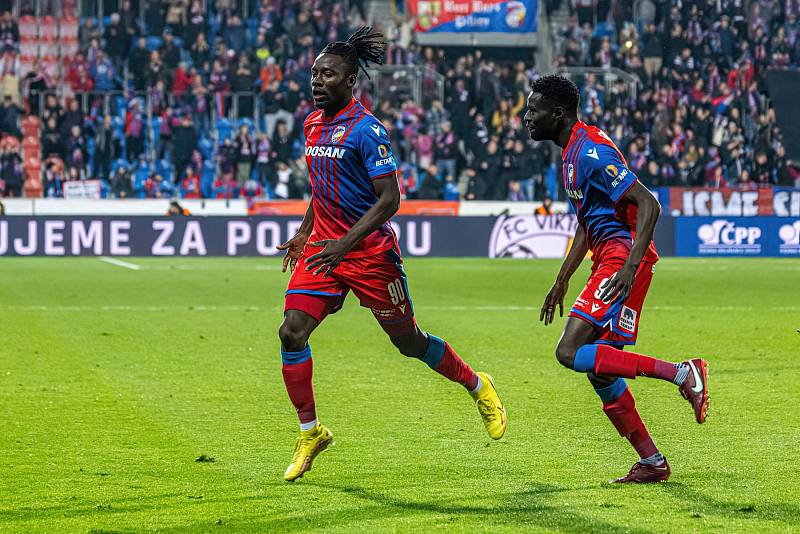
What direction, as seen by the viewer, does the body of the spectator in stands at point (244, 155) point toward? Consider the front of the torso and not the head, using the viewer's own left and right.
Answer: facing the viewer

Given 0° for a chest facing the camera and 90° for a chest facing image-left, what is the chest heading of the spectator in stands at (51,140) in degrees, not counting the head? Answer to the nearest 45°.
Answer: approximately 0°

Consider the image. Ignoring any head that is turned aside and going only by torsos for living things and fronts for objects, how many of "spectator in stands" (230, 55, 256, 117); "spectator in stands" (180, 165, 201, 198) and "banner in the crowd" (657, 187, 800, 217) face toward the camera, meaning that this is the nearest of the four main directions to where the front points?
3

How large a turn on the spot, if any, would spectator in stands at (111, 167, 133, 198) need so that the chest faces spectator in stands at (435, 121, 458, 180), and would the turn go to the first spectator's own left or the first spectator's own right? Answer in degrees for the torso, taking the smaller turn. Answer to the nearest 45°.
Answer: approximately 90° to the first spectator's own left

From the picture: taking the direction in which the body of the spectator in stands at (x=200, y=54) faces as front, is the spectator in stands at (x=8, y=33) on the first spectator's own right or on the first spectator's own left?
on the first spectator's own right

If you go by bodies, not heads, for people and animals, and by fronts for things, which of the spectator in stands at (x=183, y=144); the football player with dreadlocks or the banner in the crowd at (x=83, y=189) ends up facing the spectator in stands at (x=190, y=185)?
the spectator in stands at (x=183, y=144)

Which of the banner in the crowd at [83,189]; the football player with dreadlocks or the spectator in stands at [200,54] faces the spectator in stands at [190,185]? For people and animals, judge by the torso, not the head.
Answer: the spectator in stands at [200,54]

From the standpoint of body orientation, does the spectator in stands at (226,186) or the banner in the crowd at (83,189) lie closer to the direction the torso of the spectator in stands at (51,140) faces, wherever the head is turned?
the banner in the crowd

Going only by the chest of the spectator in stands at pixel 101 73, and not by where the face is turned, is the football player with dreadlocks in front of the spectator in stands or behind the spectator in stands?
in front

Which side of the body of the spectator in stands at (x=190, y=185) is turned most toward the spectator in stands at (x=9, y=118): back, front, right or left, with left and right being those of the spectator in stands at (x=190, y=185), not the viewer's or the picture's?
right

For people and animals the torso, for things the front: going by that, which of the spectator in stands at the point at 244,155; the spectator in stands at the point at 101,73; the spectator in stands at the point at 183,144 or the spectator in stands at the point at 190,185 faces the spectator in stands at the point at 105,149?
the spectator in stands at the point at 101,73

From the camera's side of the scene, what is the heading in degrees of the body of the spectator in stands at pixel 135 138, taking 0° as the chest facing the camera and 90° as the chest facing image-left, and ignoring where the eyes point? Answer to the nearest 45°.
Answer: approximately 0°

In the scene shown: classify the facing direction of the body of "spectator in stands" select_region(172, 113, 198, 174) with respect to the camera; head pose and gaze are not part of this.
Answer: toward the camera

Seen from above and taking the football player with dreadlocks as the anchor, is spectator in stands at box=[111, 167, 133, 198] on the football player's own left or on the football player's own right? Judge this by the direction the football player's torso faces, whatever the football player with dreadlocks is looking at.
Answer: on the football player's own right

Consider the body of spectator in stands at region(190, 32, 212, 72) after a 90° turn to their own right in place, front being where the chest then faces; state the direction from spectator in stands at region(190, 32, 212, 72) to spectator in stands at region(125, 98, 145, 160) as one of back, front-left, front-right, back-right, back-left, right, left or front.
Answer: front-left

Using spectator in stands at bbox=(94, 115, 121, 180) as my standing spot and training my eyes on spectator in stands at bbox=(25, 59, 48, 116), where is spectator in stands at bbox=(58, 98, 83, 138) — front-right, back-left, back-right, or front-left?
front-left

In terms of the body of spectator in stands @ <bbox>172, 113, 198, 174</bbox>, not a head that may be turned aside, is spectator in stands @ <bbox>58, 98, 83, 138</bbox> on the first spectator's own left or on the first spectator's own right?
on the first spectator's own right
